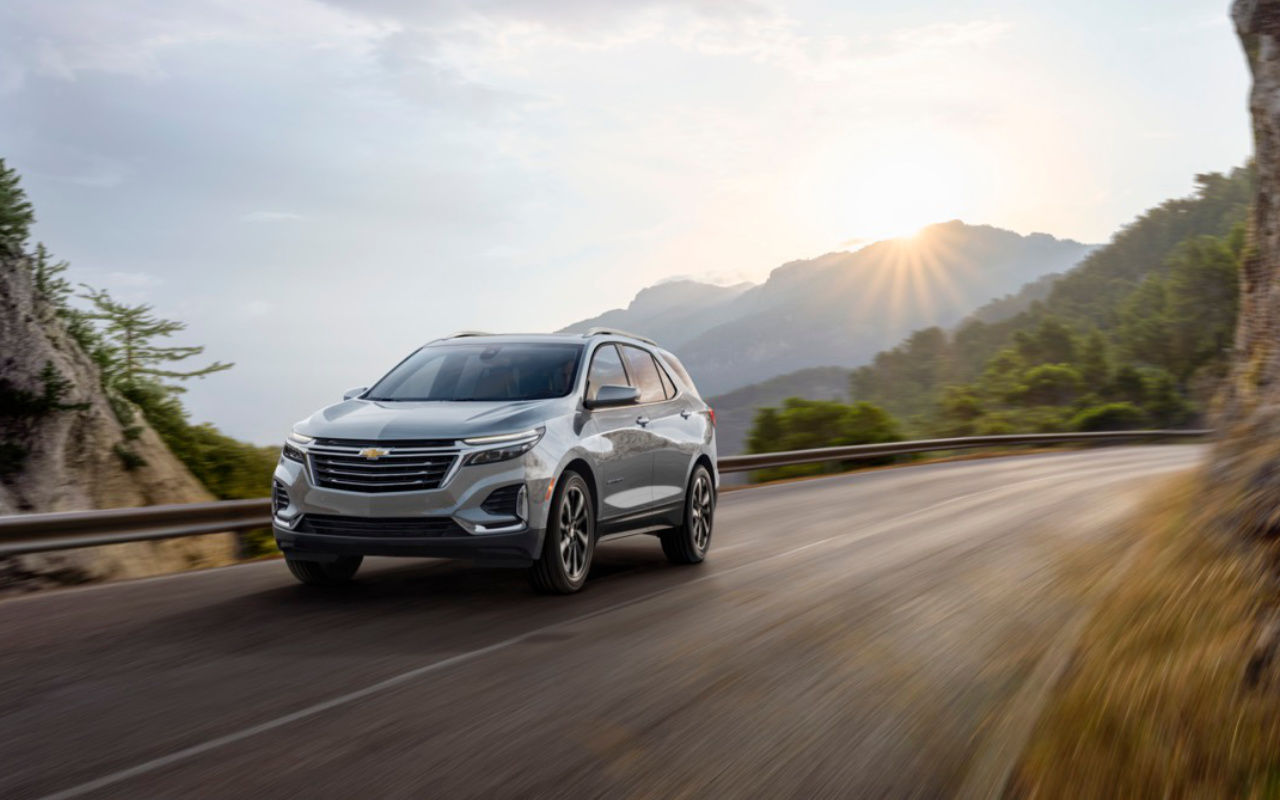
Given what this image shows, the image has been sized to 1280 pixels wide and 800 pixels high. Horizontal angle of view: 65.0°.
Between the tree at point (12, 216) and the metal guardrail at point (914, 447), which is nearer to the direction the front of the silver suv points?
the tree

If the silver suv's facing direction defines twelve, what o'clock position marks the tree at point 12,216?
The tree is roughly at 3 o'clock from the silver suv.

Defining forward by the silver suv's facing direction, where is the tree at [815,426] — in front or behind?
behind

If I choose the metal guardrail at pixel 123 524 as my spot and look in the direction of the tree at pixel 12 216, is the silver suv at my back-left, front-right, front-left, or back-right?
back-right

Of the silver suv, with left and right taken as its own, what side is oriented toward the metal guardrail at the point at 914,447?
back

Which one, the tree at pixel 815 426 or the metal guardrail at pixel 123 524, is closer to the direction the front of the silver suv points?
the metal guardrail

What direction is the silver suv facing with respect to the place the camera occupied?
facing the viewer and to the left of the viewer

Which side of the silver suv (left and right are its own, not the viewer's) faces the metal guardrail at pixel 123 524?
right
